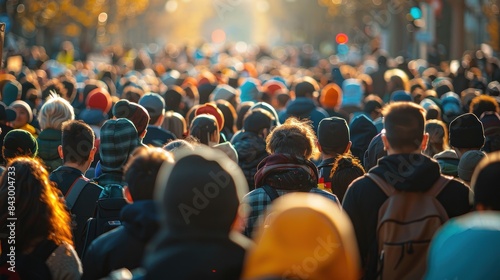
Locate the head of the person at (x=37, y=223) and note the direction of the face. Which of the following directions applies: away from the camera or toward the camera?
away from the camera

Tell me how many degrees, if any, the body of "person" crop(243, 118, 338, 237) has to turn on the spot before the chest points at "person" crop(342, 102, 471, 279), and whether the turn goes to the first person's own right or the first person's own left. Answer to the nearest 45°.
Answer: approximately 135° to the first person's own right

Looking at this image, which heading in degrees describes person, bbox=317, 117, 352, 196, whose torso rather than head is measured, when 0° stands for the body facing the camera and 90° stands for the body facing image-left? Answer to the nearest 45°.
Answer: approximately 180°

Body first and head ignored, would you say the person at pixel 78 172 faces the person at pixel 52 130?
yes

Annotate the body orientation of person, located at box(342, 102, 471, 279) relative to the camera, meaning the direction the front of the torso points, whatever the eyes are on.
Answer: away from the camera

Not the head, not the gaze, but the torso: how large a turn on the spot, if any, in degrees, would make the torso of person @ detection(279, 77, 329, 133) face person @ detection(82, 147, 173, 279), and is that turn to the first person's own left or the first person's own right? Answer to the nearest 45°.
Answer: approximately 180°

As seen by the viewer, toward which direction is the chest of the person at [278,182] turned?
away from the camera

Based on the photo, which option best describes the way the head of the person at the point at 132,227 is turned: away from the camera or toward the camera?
away from the camera

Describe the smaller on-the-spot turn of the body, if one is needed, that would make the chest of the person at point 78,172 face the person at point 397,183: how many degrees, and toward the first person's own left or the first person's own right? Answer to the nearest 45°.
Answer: approximately 135° to the first person's own right

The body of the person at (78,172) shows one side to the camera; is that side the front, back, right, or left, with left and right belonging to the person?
back

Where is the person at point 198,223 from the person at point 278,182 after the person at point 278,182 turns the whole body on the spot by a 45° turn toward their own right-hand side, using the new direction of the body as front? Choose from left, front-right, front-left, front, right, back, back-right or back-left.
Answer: back-right

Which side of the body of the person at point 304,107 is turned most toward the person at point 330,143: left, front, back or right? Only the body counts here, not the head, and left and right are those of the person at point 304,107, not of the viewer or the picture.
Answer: back

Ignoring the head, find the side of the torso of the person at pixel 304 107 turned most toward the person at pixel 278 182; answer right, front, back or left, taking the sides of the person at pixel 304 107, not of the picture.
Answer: back
